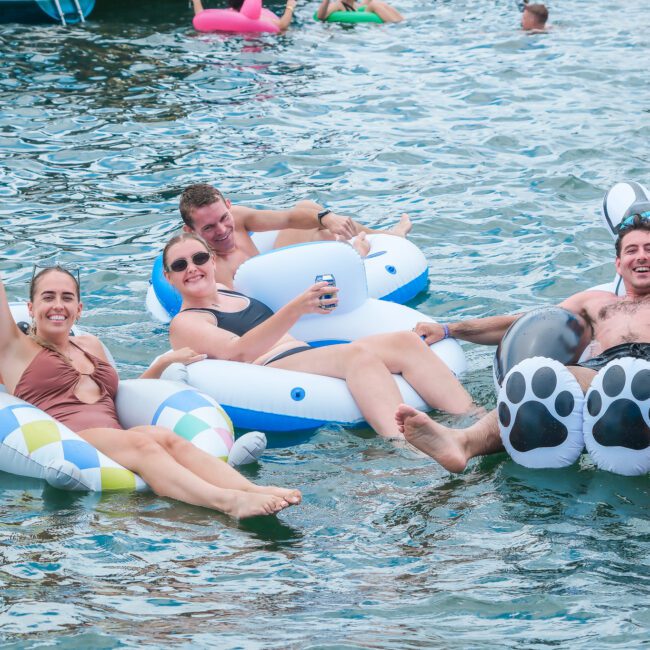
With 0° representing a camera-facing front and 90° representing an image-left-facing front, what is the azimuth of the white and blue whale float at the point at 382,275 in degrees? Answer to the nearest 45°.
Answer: approximately 270°

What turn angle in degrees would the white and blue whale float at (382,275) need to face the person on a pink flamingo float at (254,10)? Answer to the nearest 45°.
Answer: approximately 90° to its left

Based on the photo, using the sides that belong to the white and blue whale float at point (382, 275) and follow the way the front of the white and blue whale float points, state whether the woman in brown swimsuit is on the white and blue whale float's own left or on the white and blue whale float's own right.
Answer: on the white and blue whale float's own right

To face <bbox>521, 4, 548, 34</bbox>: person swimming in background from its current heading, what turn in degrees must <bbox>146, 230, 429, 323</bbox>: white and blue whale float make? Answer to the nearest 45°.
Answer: approximately 90° to its left

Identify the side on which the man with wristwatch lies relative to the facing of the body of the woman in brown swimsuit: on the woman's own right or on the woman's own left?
on the woman's own left

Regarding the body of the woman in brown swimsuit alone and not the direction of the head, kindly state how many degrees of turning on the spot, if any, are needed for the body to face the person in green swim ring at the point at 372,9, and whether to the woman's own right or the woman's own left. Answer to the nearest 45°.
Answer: approximately 135° to the woman's own left

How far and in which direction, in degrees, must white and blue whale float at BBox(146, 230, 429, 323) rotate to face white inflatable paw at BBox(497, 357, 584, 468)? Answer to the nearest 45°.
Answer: approximately 90° to its right

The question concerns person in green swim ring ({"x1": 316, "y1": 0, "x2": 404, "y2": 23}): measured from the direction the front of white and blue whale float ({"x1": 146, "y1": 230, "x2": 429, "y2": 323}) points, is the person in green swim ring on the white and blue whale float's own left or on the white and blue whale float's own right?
on the white and blue whale float's own left

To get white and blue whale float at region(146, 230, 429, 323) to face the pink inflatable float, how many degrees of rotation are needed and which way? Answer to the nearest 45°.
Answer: approximately 90° to its left

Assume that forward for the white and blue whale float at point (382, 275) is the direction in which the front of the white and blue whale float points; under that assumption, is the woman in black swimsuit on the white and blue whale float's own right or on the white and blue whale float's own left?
on the white and blue whale float's own right

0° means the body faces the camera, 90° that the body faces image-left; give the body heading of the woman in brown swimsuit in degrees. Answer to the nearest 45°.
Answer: approximately 315°

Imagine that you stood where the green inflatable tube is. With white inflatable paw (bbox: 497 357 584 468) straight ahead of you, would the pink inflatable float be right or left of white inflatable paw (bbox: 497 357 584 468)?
right

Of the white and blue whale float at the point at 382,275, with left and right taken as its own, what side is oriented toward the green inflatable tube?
left
